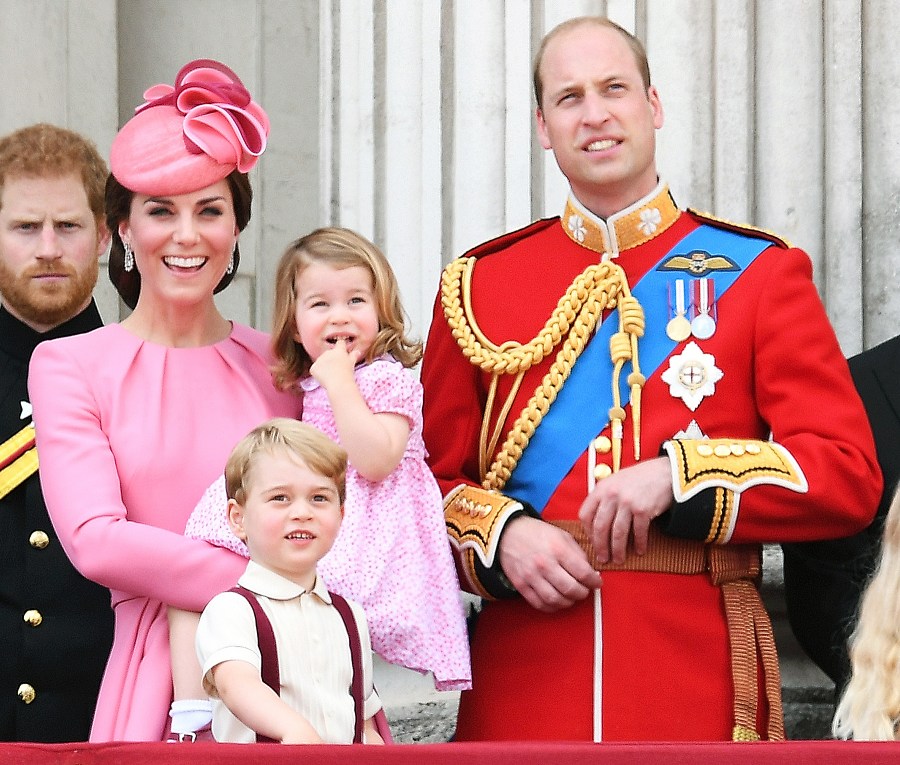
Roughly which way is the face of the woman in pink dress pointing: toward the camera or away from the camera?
toward the camera

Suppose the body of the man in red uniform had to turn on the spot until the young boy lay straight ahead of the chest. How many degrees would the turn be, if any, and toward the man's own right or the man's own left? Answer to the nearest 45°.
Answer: approximately 45° to the man's own right

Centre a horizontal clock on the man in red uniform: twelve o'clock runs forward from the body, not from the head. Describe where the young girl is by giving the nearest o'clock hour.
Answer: The young girl is roughly at 2 o'clock from the man in red uniform.

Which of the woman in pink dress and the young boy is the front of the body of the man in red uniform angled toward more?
the young boy

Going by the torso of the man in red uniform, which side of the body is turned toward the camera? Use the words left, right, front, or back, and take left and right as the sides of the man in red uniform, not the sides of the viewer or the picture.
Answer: front

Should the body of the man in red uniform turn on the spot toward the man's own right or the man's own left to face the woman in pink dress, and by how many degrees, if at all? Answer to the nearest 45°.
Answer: approximately 90° to the man's own right
